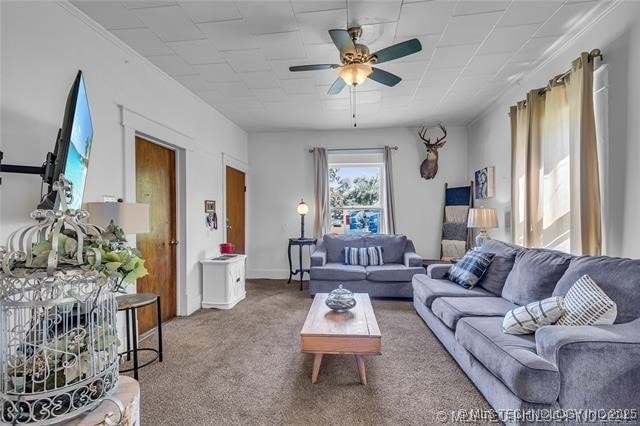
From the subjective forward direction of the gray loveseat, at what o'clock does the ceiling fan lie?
The ceiling fan is roughly at 12 o'clock from the gray loveseat.

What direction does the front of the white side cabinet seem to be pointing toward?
to the viewer's right

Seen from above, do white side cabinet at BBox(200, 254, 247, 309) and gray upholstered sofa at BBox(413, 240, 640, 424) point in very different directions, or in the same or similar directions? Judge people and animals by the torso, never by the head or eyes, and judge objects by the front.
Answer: very different directions

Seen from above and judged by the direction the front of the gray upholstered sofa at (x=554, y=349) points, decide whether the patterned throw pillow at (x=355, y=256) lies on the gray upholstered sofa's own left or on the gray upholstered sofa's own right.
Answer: on the gray upholstered sofa's own right

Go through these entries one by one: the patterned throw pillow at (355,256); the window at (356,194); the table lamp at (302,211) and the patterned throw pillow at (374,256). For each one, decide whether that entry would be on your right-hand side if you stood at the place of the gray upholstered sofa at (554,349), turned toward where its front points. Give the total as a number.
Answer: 4

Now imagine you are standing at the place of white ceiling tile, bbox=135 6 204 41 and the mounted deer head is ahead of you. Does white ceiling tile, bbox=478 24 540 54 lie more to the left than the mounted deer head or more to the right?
right

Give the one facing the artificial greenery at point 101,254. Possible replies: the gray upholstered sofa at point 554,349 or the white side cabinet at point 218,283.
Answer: the gray upholstered sofa

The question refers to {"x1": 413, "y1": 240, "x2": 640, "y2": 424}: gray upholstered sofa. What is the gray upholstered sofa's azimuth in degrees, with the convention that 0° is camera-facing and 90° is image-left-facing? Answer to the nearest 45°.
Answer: approximately 45°

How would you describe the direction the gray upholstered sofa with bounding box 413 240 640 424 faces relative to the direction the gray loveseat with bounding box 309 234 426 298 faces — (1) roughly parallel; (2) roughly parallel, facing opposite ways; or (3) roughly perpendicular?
roughly perpendicular

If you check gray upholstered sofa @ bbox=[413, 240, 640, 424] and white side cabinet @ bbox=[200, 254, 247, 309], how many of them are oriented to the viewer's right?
1

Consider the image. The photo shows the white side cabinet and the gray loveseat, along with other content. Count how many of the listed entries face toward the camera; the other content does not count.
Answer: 1
